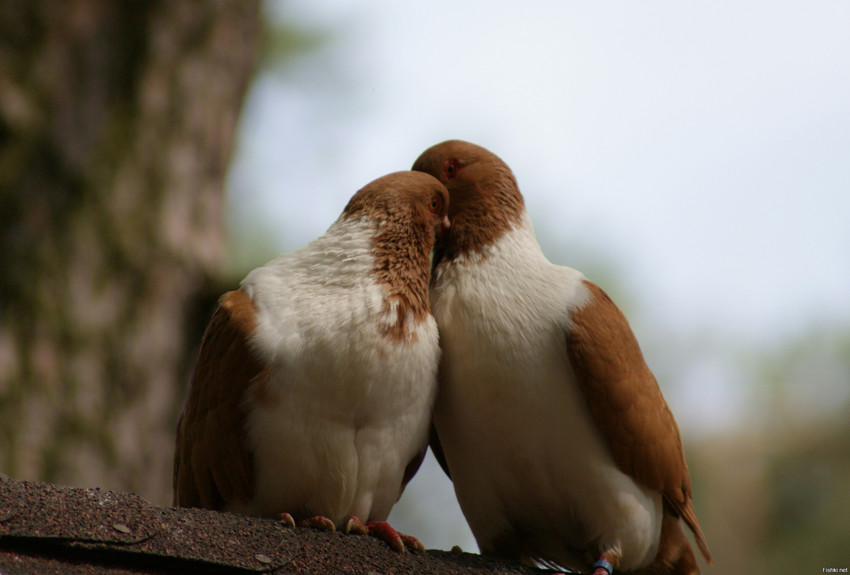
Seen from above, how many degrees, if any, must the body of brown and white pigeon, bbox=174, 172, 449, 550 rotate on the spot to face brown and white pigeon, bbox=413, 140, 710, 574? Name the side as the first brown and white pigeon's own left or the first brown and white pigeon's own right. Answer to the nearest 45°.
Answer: approximately 45° to the first brown and white pigeon's own left

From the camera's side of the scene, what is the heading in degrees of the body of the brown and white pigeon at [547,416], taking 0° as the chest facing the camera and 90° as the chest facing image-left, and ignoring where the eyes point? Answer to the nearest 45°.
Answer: approximately 45°

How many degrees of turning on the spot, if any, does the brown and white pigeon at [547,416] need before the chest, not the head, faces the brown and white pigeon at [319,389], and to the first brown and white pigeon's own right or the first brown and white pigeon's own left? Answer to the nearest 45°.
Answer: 0° — it already faces it

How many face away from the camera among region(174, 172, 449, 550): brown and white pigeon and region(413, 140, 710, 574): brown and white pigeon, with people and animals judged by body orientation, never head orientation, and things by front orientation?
0

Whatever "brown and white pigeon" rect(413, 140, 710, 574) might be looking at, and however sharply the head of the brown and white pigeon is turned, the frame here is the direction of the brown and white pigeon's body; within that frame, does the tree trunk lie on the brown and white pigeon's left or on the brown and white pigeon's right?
on the brown and white pigeon's right

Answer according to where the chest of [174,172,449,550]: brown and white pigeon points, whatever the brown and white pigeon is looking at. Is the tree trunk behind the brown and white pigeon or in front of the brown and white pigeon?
behind
